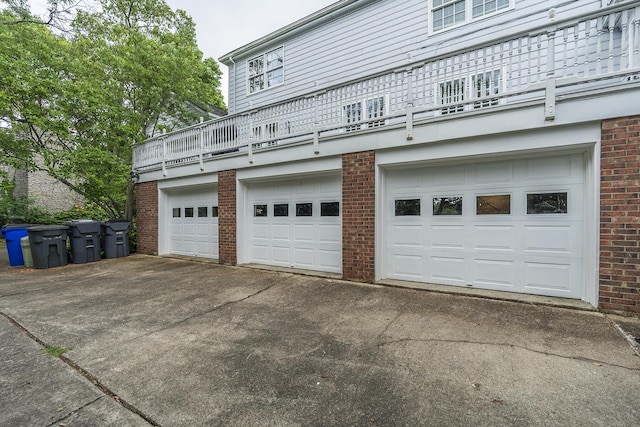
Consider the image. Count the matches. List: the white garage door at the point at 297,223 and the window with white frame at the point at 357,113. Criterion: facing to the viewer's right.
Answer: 0

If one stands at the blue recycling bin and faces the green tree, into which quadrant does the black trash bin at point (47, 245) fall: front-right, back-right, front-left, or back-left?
front-right

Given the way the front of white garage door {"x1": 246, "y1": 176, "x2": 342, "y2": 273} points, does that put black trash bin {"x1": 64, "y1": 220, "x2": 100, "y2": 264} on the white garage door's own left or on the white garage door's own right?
on the white garage door's own right

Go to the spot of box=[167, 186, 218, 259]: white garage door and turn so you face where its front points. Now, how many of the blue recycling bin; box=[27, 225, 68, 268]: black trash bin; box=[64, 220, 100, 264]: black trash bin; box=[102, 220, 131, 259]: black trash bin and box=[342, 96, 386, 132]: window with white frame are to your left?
1

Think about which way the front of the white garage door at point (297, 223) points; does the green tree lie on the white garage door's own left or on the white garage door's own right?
on the white garage door's own right

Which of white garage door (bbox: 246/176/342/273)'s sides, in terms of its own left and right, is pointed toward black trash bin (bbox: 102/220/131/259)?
right

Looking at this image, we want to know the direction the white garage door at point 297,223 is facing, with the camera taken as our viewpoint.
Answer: facing the viewer and to the left of the viewer

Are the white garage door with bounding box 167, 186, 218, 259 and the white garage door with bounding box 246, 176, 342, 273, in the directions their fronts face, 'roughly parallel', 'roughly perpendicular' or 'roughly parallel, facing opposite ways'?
roughly parallel

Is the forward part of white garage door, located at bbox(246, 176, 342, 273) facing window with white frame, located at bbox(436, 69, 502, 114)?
no

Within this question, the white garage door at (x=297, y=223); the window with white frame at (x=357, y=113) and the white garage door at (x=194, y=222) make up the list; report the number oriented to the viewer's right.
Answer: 0

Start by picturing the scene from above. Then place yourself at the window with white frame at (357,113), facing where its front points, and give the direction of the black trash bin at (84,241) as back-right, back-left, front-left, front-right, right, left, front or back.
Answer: front-right

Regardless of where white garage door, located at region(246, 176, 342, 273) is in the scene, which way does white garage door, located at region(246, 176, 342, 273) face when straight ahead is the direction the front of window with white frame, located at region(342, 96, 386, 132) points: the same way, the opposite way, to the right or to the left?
the same way

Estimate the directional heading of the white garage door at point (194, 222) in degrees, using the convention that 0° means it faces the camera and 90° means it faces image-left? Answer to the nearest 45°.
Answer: approximately 45°

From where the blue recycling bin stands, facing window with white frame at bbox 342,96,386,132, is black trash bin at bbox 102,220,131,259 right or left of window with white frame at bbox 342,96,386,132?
left

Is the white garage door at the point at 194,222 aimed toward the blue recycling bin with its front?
no

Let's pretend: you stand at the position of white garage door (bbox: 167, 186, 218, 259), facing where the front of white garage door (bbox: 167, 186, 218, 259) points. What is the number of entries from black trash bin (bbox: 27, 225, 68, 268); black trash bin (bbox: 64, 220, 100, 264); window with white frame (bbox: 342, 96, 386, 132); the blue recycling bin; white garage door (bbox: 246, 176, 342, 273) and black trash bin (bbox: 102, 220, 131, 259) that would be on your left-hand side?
2
